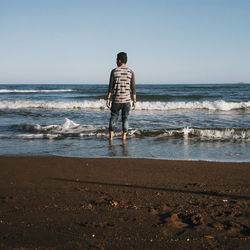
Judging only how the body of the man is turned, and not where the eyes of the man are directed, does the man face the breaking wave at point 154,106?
yes

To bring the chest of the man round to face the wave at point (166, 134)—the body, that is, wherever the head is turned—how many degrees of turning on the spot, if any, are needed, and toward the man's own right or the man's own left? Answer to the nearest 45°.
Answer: approximately 45° to the man's own right

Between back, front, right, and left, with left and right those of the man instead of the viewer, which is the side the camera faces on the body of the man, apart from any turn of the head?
back
